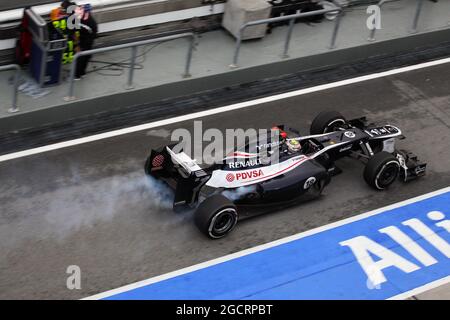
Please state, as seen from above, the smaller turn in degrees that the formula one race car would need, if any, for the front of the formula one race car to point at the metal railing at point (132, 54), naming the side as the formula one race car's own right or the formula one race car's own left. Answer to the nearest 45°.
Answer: approximately 90° to the formula one race car's own left

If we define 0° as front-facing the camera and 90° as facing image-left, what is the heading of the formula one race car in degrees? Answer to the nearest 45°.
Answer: approximately 225°
